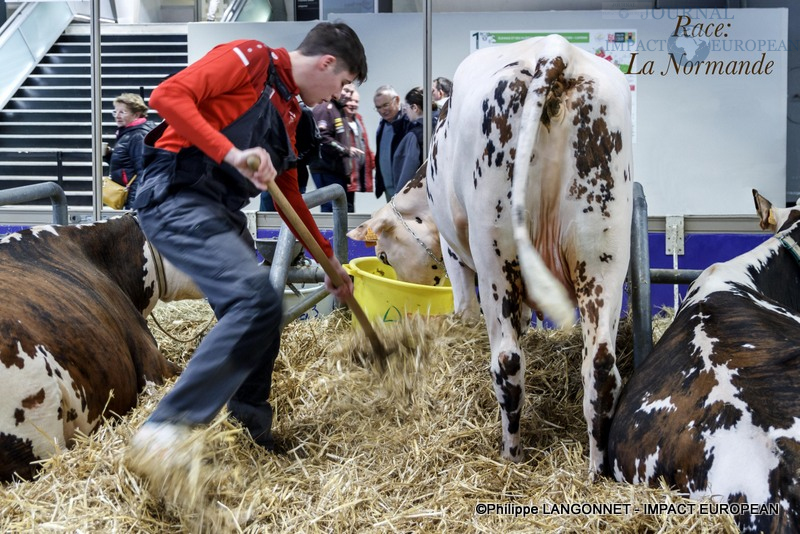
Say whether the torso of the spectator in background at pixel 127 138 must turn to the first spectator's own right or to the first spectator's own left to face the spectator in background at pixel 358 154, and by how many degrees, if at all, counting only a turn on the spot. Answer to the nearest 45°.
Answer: approximately 135° to the first spectator's own left

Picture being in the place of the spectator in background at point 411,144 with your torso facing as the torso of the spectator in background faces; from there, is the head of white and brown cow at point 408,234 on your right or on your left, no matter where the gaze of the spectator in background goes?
on your left

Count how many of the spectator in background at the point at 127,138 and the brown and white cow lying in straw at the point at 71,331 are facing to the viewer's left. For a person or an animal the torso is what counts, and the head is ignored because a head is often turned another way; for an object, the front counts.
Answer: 1

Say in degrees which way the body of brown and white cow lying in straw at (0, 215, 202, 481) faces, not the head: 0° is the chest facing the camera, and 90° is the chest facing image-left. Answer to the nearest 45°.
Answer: approximately 225°

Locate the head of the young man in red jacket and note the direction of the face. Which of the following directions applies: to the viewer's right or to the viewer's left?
to the viewer's right

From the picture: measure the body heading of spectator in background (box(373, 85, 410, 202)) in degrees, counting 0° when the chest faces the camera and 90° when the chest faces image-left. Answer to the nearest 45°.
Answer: approximately 45°

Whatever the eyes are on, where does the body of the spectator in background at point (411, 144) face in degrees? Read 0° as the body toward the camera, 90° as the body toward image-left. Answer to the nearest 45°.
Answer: approximately 90°

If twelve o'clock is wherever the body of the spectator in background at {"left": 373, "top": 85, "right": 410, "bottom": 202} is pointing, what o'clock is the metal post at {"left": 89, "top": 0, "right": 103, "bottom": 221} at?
The metal post is roughly at 2 o'clock from the spectator in background.

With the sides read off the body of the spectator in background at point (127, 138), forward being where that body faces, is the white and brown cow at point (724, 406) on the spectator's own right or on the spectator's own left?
on the spectator's own left
